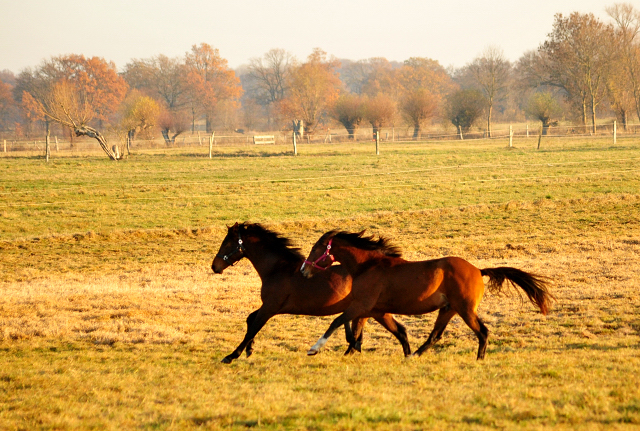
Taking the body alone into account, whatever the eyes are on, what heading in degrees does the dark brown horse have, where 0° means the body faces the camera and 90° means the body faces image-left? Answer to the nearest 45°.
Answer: approximately 90°

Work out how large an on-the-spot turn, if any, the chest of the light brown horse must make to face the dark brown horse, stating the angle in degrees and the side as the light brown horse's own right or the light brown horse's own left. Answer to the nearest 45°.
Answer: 0° — it already faces it

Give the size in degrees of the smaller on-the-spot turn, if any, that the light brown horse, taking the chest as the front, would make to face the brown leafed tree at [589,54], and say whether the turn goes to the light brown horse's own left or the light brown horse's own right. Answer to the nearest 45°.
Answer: approximately 90° to the light brown horse's own right

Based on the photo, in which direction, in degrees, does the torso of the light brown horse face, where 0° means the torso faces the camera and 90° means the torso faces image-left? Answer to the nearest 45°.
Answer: approximately 90°

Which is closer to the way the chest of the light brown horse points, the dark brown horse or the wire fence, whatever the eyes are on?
the dark brown horse

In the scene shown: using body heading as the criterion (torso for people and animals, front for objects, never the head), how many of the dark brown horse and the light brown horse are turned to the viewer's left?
2

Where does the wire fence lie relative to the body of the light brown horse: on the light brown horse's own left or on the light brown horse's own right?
on the light brown horse's own right

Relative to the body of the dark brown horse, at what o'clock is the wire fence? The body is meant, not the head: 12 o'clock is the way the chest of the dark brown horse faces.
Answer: The wire fence is roughly at 3 o'clock from the dark brown horse.

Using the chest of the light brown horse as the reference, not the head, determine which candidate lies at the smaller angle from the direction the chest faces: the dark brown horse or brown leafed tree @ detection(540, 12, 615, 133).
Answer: the dark brown horse
